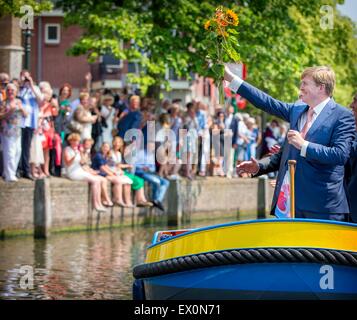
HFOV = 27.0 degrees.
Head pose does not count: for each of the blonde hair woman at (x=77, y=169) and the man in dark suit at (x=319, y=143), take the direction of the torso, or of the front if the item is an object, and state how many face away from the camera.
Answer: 0

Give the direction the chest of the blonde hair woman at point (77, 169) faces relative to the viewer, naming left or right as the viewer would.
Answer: facing the viewer and to the right of the viewer

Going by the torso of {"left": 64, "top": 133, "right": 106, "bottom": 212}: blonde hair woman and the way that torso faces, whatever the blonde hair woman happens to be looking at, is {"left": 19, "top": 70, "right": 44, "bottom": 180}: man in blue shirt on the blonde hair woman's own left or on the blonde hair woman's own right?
on the blonde hair woman's own right

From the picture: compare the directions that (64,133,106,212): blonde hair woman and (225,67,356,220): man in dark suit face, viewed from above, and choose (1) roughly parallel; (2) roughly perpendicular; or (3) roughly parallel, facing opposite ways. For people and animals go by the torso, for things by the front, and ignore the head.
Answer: roughly perpendicular

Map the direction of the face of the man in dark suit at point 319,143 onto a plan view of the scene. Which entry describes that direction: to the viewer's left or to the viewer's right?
to the viewer's left

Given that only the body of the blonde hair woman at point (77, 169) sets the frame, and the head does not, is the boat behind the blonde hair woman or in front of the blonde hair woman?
in front

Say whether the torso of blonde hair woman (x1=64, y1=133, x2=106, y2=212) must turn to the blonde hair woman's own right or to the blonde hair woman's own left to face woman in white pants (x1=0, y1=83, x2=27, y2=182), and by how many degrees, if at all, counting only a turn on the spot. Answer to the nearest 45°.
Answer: approximately 90° to the blonde hair woman's own right

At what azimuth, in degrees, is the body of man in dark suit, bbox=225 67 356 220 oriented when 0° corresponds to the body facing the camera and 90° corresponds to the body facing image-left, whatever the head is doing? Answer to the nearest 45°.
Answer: approximately 45°
